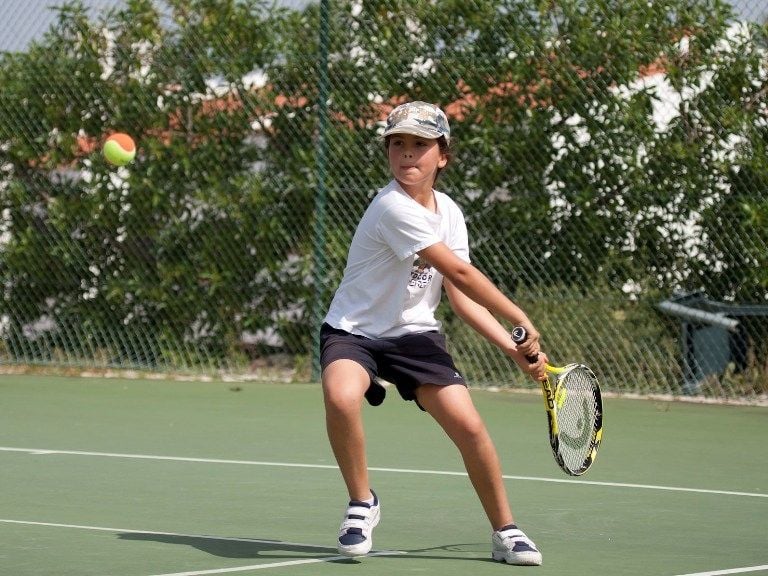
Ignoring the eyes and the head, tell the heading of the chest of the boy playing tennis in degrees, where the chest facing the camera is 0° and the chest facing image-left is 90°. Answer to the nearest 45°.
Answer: approximately 315°
